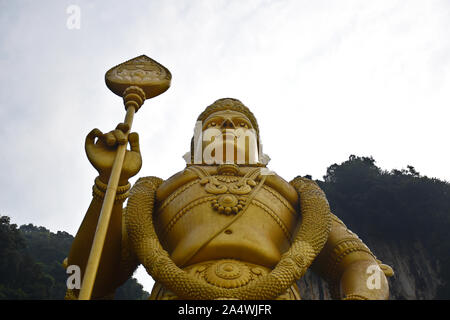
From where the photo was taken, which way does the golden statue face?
toward the camera
